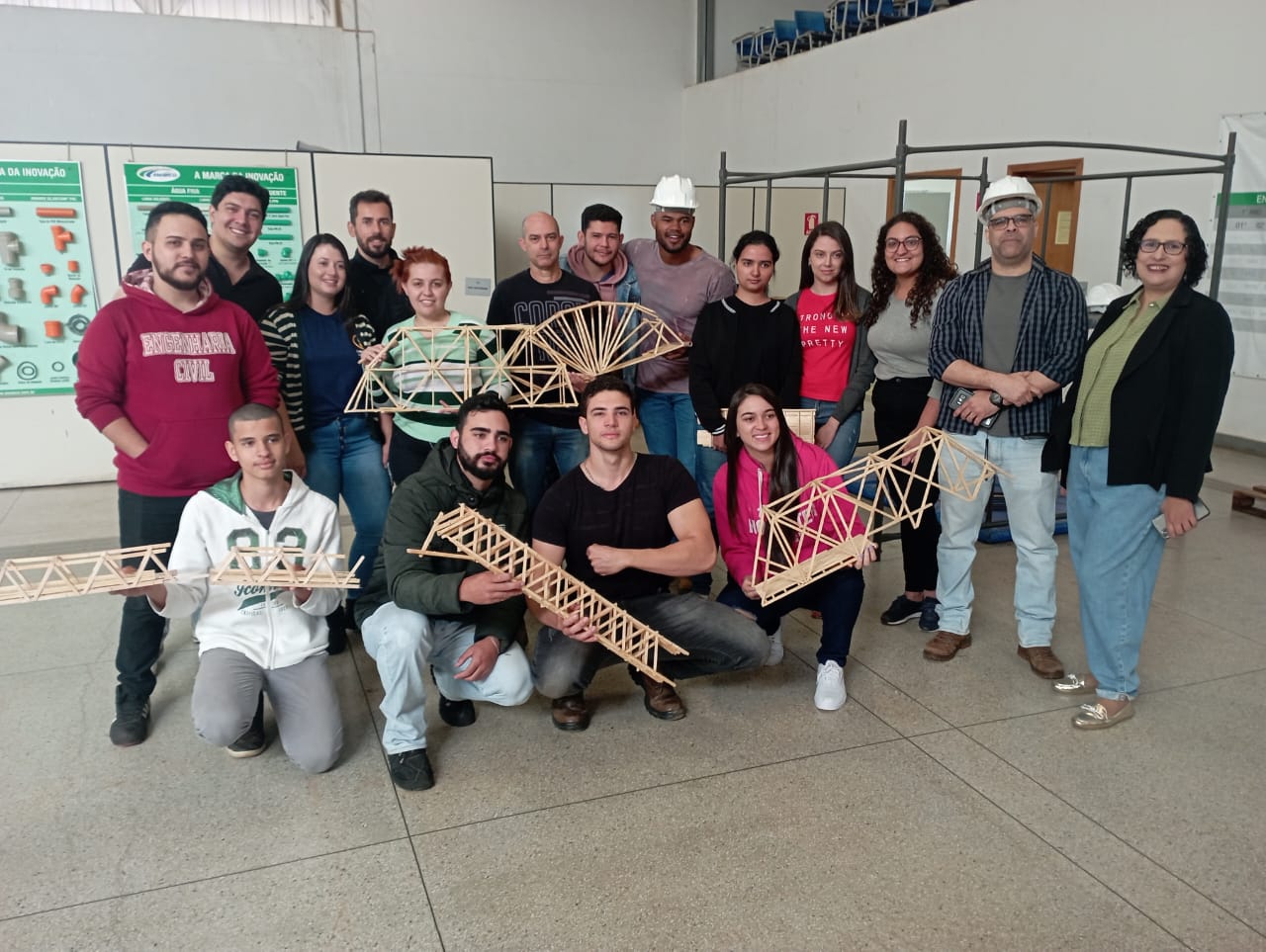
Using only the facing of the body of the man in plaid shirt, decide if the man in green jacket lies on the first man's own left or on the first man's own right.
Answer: on the first man's own right

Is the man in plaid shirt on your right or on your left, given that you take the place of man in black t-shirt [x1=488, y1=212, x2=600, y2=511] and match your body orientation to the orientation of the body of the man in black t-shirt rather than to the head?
on your left

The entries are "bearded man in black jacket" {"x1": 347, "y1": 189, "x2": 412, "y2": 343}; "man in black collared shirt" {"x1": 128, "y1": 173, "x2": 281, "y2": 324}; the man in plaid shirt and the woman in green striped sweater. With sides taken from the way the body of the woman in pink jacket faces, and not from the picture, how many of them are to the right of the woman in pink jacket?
3

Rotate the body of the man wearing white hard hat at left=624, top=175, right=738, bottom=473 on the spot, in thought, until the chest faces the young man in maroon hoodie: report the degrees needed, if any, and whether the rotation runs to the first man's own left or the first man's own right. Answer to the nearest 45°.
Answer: approximately 45° to the first man's own right

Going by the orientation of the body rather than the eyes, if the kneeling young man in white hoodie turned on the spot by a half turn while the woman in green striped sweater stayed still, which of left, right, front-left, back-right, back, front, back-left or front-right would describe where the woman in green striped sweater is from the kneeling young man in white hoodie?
front-right

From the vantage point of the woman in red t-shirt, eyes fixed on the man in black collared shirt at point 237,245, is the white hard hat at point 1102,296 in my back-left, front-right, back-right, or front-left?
back-right

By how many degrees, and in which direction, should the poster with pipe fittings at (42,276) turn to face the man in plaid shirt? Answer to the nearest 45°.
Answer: approximately 45° to its left

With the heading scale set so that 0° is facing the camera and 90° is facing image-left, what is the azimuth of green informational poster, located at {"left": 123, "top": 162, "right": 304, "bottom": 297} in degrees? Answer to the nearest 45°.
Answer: approximately 0°
